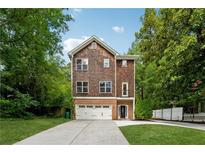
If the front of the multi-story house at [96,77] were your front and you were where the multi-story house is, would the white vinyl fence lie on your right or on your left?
on your left

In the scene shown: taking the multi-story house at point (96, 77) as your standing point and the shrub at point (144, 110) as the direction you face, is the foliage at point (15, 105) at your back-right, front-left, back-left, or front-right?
back-right

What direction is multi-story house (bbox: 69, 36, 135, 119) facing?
toward the camera

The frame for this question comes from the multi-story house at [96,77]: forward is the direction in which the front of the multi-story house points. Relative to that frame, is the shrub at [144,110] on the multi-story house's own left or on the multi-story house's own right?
on the multi-story house's own left

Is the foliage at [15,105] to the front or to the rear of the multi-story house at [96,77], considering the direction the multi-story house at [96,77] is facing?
to the front
